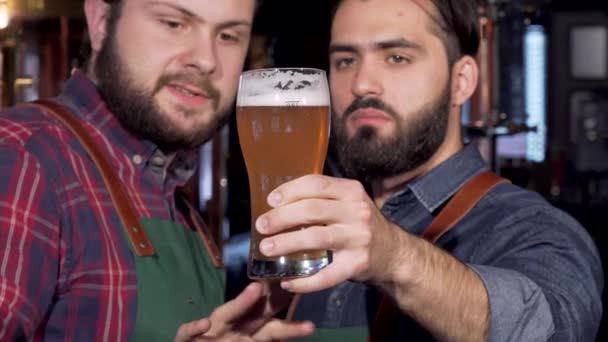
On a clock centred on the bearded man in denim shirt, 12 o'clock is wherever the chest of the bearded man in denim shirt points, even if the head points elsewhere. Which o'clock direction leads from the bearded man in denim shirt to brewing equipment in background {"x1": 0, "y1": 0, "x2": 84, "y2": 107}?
The brewing equipment in background is roughly at 3 o'clock from the bearded man in denim shirt.

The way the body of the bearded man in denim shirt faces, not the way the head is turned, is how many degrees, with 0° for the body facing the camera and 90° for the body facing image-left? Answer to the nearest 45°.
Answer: approximately 45°

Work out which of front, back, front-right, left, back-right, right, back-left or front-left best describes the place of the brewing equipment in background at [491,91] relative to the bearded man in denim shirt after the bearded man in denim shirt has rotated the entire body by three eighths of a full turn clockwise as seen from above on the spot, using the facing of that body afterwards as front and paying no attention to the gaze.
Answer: front
